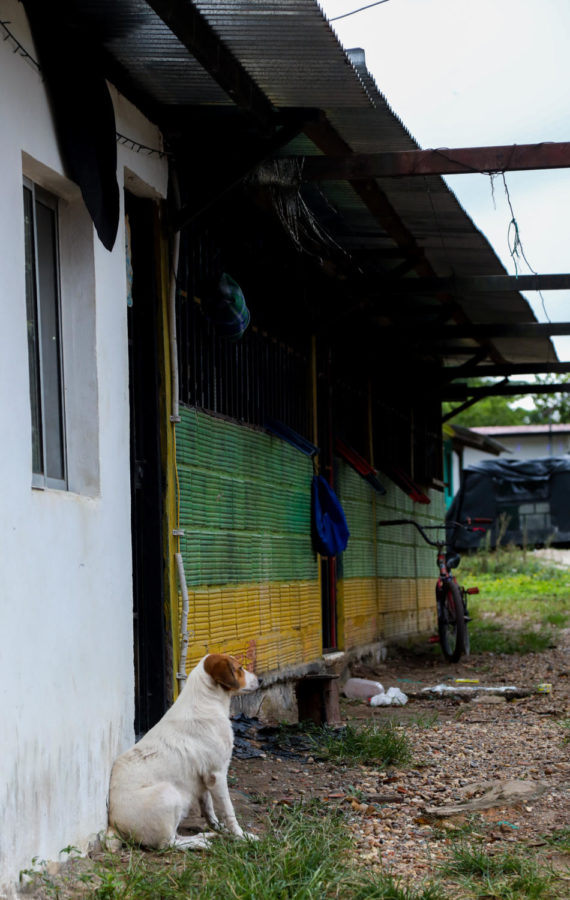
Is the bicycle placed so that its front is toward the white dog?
yes

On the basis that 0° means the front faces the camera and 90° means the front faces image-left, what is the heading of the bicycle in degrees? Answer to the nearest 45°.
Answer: approximately 0°

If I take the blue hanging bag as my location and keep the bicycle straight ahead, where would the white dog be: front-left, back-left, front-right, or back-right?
back-right

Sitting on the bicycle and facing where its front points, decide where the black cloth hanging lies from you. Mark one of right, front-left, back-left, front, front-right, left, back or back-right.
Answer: front
